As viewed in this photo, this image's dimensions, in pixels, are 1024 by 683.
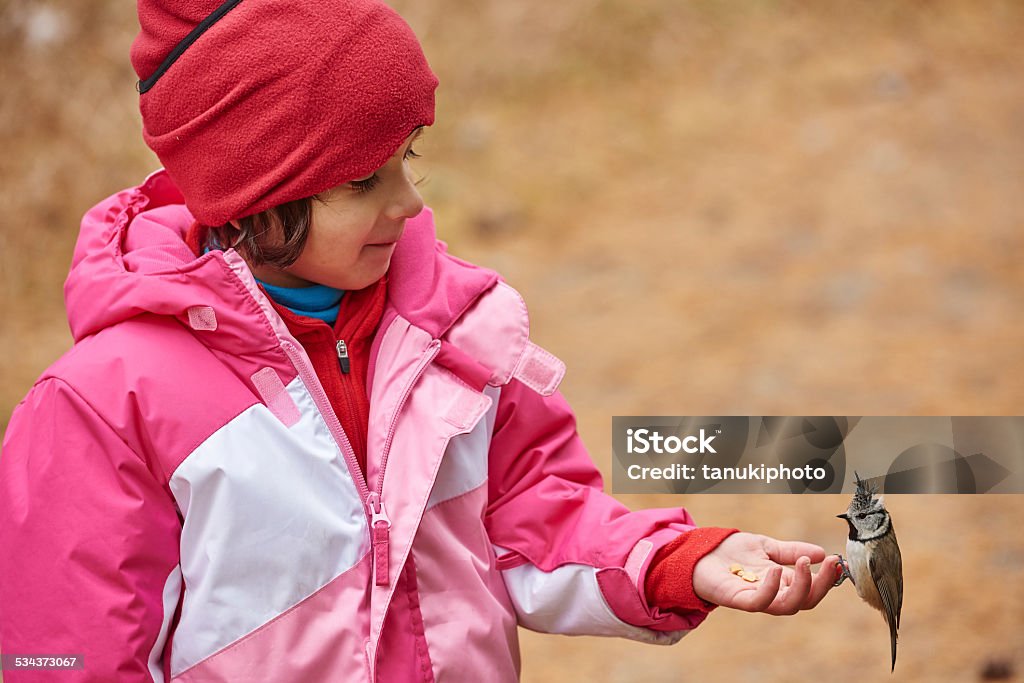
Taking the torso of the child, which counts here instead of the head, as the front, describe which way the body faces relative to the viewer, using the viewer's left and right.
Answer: facing the viewer and to the right of the viewer

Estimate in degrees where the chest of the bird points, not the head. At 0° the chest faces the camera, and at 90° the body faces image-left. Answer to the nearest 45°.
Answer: approximately 90°

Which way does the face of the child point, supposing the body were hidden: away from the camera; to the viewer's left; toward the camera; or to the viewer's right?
to the viewer's right
